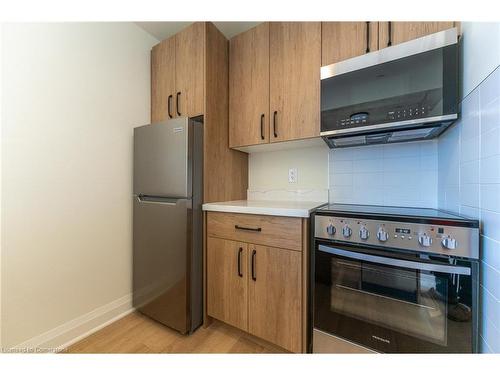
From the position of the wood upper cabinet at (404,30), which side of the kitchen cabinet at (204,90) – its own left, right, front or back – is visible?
left

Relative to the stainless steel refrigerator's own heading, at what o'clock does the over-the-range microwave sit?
The over-the-range microwave is roughly at 9 o'clock from the stainless steel refrigerator.

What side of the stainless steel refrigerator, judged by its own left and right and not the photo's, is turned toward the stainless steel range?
left

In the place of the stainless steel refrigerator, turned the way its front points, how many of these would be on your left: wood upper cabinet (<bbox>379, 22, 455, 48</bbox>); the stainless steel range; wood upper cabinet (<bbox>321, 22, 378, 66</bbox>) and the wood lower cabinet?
4

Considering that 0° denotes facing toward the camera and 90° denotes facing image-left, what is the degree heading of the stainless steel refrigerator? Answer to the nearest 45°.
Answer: approximately 45°
